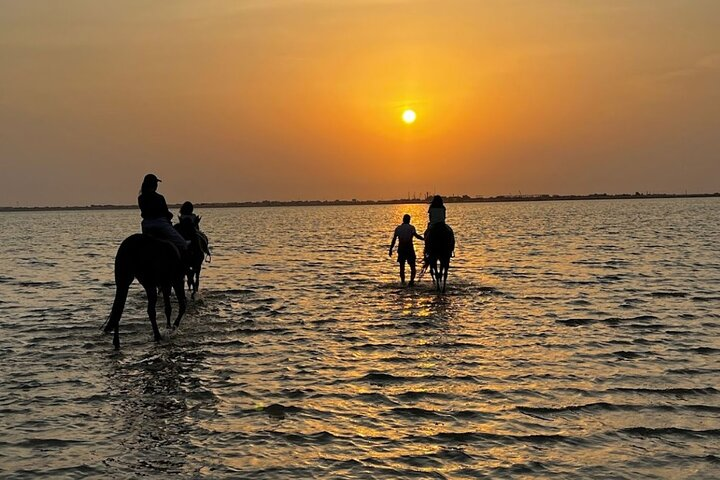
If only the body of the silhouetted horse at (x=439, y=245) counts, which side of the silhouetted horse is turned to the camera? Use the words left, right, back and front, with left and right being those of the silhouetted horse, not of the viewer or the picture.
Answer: back

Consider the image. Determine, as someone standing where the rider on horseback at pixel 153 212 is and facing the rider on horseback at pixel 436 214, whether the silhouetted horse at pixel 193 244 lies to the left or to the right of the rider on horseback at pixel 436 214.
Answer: left

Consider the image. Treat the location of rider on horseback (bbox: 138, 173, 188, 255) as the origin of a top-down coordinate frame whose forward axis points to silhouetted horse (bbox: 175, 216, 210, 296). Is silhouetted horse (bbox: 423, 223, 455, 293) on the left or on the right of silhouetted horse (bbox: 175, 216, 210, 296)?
right

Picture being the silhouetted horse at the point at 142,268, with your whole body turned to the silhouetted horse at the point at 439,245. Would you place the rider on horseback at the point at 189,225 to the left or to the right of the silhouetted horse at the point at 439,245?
left

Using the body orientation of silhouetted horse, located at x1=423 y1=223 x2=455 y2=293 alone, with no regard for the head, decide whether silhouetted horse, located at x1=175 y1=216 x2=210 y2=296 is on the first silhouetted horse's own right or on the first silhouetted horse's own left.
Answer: on the first silhouetted horse's own left

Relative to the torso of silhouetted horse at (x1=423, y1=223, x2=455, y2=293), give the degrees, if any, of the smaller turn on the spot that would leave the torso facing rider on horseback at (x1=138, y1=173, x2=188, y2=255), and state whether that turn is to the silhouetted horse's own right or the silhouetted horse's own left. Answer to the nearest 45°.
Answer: approximately 135° to the silhouetted horse's own left
